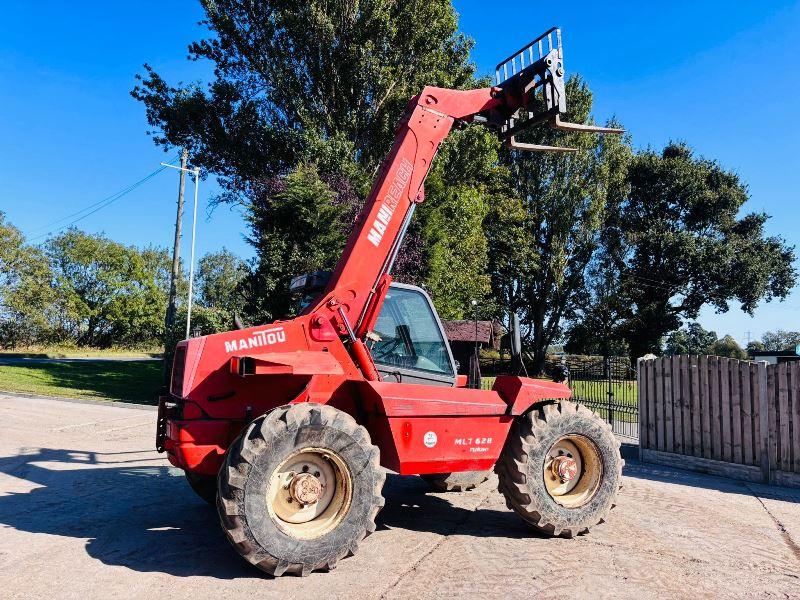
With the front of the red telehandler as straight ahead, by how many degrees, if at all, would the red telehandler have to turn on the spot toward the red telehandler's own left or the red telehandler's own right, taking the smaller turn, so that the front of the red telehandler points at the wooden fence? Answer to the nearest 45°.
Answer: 0° — it already faces it

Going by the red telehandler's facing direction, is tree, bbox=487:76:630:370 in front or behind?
in front

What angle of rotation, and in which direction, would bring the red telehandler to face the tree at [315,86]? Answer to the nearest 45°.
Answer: approximately 45° to its left

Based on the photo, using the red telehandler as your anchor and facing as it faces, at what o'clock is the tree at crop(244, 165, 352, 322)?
The tree is roughly at 10 o'clock from the red telehandler.

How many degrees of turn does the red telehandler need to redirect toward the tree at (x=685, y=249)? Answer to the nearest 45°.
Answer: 0° — it already faces it

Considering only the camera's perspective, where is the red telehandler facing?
facing away from the viewer and to the right of the viewer

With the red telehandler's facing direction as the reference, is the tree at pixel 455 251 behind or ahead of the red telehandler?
ahead
